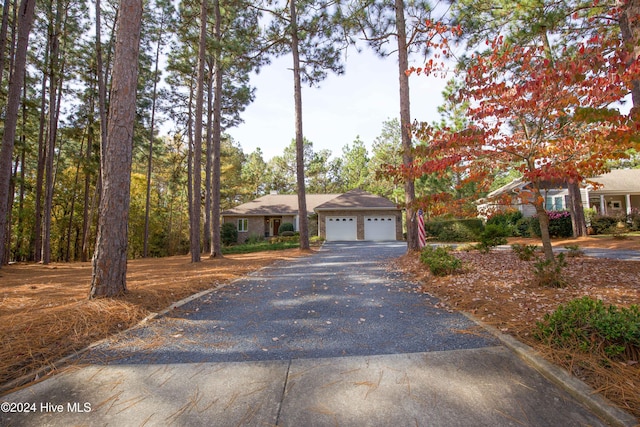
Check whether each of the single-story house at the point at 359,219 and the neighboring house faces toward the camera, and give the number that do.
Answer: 2

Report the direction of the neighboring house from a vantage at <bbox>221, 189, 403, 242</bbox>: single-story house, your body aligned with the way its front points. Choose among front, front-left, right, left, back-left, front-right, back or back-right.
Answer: left

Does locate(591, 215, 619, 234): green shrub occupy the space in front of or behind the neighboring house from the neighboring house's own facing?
in front

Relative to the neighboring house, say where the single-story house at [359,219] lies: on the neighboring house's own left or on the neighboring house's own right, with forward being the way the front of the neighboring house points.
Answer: on the neighboring house's own right

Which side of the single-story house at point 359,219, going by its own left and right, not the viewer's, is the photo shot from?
front

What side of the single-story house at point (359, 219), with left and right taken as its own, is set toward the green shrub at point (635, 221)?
left

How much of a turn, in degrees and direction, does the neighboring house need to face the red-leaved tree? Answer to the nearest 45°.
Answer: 0° — it already faces it

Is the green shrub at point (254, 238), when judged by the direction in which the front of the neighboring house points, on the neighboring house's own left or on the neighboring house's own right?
on the neighboring house's own right

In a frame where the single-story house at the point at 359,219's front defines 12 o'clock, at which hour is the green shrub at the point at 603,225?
The green shrub is roughly at 10 o'clock from the single-story house.

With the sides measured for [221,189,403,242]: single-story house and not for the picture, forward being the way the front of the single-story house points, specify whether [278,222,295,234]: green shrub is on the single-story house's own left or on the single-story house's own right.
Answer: on the single-story house's own right

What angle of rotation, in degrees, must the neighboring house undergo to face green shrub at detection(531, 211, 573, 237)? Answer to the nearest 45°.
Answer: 0° — it already faces it

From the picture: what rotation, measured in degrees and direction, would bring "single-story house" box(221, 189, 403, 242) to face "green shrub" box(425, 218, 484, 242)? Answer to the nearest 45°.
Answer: approximately 45° to its left
